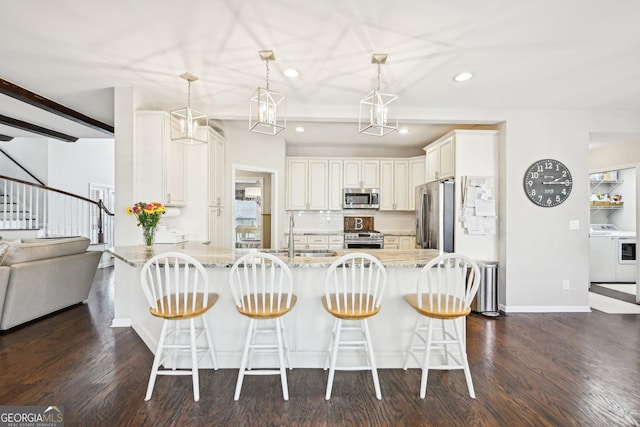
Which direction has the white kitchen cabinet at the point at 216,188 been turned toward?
to the viewer's right

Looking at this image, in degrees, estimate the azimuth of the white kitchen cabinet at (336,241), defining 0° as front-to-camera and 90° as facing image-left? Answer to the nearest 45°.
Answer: approximately 0°

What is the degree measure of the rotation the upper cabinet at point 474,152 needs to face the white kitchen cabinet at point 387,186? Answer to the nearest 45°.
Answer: approximately 45° to its right

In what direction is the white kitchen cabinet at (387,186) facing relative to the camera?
toward the camera

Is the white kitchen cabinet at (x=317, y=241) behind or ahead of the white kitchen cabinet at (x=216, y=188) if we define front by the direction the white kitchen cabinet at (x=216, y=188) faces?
ahead

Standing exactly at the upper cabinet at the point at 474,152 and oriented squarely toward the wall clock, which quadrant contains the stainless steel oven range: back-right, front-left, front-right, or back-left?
back-left

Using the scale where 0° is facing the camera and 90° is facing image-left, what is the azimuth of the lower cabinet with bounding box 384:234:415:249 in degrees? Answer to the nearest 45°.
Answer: approximately 0°

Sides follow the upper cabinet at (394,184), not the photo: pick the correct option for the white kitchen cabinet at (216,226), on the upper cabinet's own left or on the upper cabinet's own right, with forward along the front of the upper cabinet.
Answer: on the upper cabinet's own right

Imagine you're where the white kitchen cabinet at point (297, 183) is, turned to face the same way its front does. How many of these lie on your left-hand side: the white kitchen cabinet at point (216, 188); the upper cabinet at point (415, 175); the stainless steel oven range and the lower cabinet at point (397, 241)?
3

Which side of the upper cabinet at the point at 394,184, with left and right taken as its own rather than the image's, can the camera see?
front

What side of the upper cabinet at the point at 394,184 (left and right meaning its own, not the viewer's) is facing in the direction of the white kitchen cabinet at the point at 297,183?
right

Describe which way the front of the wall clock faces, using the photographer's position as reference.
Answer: facing the viewer

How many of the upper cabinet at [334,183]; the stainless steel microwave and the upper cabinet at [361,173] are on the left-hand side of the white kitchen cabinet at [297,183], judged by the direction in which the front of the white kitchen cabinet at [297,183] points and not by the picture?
3
